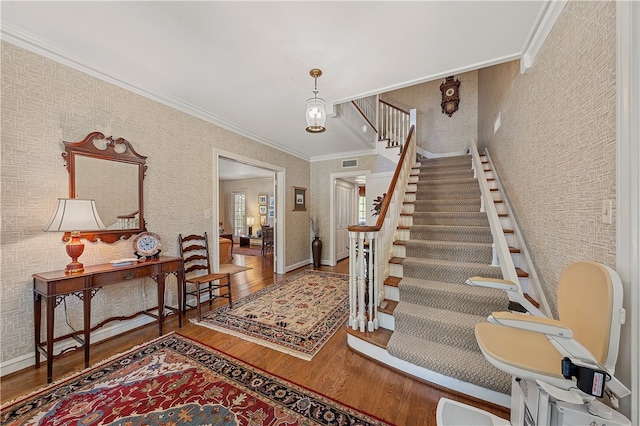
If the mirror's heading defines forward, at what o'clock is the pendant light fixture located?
The pendant light fixture is roughly at 12 o'clock from the mirror.

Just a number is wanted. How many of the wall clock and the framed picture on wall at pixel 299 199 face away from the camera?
0

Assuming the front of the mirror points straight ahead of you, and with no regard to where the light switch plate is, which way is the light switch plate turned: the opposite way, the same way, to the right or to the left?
the opposite way

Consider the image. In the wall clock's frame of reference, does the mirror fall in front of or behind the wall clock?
in front

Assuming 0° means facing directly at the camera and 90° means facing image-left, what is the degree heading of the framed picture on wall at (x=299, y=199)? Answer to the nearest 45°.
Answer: approximately 315°

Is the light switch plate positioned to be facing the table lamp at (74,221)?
yes

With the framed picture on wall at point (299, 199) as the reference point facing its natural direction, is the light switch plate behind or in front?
in front

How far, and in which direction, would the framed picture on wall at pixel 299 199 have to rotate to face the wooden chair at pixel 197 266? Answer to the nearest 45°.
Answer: approximately 90° to its right

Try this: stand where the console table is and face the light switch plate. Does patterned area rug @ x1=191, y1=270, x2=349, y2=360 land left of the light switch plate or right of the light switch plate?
left

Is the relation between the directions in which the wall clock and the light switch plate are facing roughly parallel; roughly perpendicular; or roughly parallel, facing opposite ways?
roughly perpendicular
